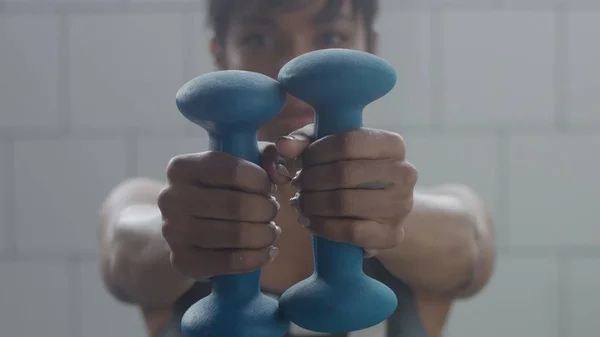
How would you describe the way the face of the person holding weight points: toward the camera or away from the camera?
toward the camera

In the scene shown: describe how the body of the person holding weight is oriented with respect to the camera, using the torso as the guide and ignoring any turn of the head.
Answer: toward the camera
